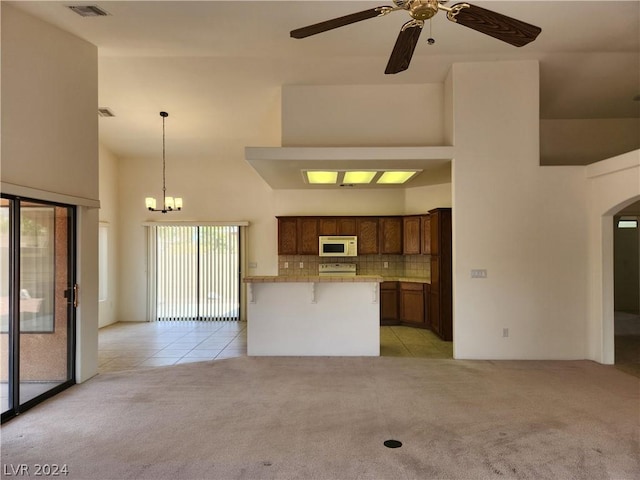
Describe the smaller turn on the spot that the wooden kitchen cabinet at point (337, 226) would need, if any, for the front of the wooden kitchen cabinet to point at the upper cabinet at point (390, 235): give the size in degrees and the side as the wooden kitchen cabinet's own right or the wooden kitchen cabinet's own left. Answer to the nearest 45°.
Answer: approximately 90° to the wooden kitchen cabinet's own left

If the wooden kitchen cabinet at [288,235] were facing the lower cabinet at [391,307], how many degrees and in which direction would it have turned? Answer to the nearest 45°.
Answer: approximately 90° to its left

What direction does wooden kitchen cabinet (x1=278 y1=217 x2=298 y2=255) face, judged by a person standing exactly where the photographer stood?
facing the viewer

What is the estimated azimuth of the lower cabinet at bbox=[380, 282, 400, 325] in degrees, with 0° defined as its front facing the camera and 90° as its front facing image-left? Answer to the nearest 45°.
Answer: approximately 0°

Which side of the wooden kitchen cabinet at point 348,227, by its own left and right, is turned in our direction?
front

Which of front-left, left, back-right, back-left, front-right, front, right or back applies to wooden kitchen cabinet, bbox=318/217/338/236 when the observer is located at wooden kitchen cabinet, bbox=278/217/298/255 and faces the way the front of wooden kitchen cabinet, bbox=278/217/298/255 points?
left

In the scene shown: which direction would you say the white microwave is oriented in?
toward the camera

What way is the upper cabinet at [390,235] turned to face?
toward the camera

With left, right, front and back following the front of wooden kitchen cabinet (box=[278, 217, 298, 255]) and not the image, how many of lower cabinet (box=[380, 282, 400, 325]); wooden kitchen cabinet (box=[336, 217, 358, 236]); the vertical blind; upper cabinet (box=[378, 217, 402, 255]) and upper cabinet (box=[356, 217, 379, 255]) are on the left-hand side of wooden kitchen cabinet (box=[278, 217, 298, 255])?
4

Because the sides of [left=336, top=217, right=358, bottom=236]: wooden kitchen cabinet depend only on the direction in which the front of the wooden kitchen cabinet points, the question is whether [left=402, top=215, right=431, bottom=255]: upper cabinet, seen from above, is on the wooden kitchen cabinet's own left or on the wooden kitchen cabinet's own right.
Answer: on the wooden kitchen cabinet's own left

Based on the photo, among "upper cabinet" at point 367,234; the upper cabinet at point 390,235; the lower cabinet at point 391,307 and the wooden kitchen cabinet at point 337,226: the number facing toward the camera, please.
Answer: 4

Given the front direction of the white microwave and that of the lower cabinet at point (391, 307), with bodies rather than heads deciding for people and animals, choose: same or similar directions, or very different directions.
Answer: same or similar directions

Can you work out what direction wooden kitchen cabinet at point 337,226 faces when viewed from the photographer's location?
facing the viewer
